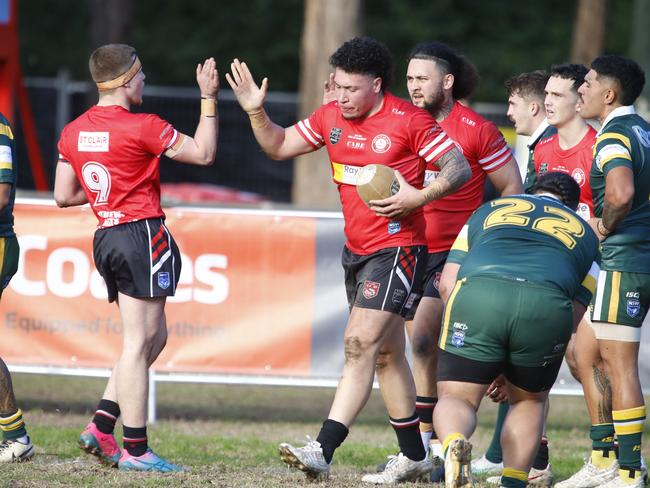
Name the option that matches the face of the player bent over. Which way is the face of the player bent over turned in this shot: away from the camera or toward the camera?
away from the camera

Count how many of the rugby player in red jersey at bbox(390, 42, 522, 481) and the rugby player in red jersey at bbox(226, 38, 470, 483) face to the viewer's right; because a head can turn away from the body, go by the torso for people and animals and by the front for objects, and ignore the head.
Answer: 0

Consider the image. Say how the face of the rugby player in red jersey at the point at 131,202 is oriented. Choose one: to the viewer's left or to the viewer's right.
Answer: to the viewer's right

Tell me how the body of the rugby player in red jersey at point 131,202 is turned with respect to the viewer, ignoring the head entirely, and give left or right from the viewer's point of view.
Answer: facing away from the viewer and to the right of the viewer

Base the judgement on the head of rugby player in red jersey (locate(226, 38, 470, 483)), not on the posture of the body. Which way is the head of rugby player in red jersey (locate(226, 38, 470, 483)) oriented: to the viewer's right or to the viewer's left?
to the viewer's left

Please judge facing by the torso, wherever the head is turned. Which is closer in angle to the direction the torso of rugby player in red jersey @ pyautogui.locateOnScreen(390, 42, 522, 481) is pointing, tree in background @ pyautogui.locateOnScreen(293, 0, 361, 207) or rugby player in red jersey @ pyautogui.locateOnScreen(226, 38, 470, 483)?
the rugby player in red jersey

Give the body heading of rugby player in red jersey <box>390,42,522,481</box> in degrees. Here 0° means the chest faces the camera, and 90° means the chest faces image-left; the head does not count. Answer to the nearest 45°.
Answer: approximately 45°
